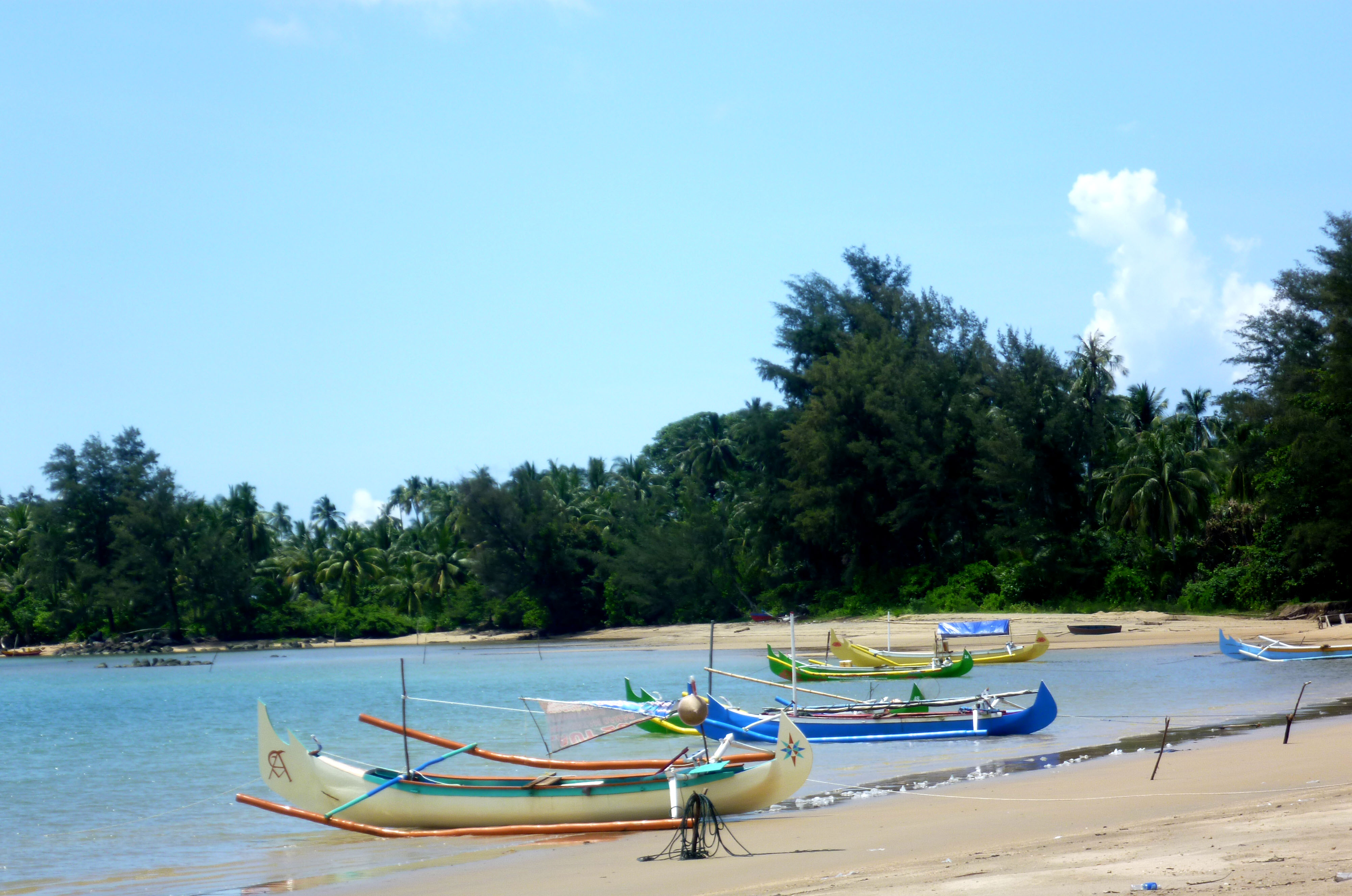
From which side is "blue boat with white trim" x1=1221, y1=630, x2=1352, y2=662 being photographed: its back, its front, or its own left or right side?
left

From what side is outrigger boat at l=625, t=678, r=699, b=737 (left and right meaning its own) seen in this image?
left

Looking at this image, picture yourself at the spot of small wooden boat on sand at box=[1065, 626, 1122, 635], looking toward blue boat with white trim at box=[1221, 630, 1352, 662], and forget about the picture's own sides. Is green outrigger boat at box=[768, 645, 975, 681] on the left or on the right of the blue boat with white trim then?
right

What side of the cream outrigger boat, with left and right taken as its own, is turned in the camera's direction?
left

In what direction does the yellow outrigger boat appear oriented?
to the viewer's left
